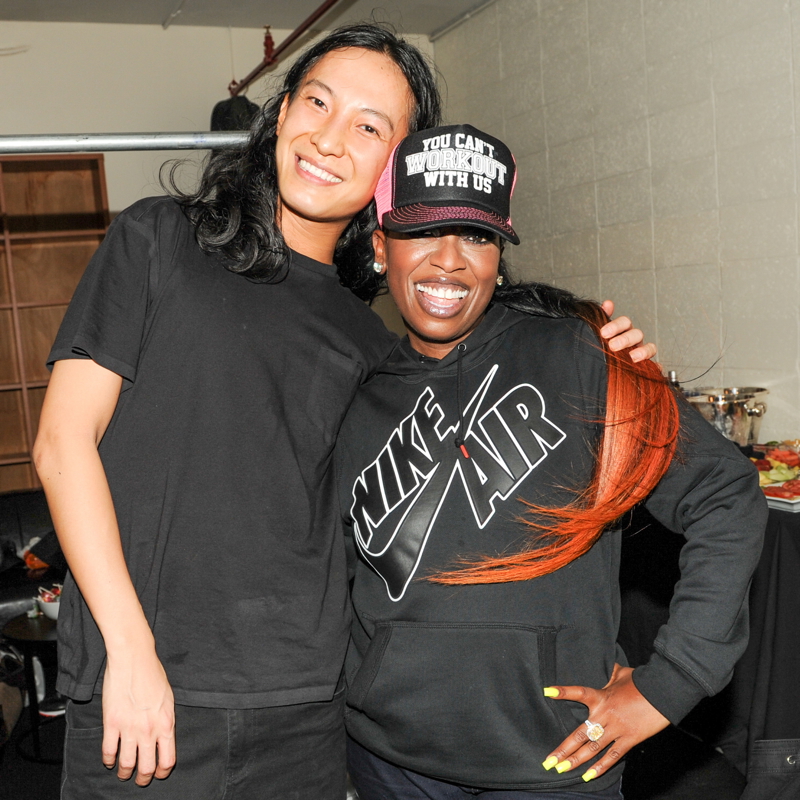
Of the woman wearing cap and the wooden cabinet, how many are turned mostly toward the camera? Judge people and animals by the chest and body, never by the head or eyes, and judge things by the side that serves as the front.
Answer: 2

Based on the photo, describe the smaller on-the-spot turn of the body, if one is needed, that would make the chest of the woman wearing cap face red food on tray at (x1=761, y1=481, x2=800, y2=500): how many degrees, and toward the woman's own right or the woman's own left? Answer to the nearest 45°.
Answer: approximately 135° to the woman's own left

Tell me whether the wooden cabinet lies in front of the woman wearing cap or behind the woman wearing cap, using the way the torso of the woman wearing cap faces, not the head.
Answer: behind

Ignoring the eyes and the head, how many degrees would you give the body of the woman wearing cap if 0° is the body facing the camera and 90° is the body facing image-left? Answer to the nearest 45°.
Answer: approximately 0°

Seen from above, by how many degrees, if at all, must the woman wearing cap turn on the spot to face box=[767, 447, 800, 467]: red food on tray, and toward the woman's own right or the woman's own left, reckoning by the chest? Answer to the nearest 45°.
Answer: approximately 135° to the woman's own left

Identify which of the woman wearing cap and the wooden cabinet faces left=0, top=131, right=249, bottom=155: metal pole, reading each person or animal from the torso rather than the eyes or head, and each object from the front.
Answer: the wooden cabinet

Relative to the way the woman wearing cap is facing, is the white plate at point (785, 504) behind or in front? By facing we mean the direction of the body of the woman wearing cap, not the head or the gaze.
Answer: behind
